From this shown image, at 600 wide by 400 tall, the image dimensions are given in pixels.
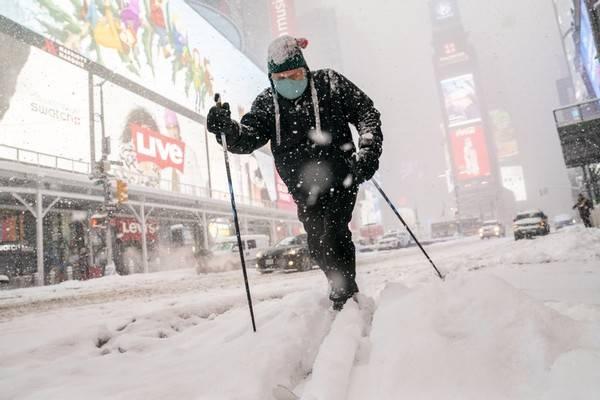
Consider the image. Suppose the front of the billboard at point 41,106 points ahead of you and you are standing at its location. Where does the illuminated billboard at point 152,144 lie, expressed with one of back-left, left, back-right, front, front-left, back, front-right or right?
left

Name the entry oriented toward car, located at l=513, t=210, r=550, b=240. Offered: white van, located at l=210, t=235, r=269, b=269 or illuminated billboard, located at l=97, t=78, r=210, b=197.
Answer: the illuminated billboard

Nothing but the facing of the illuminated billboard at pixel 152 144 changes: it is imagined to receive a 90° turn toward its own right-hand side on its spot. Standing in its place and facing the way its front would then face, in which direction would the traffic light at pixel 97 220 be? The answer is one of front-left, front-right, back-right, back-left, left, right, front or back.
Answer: front-left

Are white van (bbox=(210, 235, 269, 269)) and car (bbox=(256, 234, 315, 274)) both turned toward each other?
no

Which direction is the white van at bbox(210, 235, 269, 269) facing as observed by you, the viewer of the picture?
facing the viewer and to the left of the viewer

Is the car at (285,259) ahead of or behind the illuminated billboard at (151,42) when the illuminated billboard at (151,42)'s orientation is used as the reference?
ahead

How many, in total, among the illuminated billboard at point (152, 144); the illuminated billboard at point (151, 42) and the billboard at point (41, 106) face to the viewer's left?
0

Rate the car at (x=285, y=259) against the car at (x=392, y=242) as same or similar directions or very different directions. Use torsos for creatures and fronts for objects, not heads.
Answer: same or similar directions

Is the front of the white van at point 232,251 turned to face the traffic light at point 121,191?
no

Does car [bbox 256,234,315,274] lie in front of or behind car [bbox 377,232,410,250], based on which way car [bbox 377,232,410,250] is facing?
in front

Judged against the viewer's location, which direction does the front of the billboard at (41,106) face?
facing the viewer and to the right of the viewer

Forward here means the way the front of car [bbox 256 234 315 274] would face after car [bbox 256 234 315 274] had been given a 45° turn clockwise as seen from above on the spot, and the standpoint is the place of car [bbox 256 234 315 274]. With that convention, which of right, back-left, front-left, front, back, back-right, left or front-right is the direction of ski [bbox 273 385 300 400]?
left

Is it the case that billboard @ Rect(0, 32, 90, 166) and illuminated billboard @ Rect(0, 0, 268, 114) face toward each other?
no

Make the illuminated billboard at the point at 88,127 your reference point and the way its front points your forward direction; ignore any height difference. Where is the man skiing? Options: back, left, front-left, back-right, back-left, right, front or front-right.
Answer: front-right

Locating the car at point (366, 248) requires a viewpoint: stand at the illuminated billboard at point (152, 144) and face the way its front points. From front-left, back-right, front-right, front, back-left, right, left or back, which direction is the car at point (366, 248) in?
front-left

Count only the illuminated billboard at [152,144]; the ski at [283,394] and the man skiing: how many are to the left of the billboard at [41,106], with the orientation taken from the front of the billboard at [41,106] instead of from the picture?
1

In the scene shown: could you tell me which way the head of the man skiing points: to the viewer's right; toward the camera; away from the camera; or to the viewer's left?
toward the camera

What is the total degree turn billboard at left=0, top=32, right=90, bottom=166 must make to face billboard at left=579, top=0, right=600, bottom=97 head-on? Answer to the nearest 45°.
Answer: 0° — it already faces it

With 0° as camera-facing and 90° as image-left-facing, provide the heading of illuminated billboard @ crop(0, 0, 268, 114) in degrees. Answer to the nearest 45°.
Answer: approximately 315°

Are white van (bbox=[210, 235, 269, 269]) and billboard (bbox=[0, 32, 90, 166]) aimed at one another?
no
